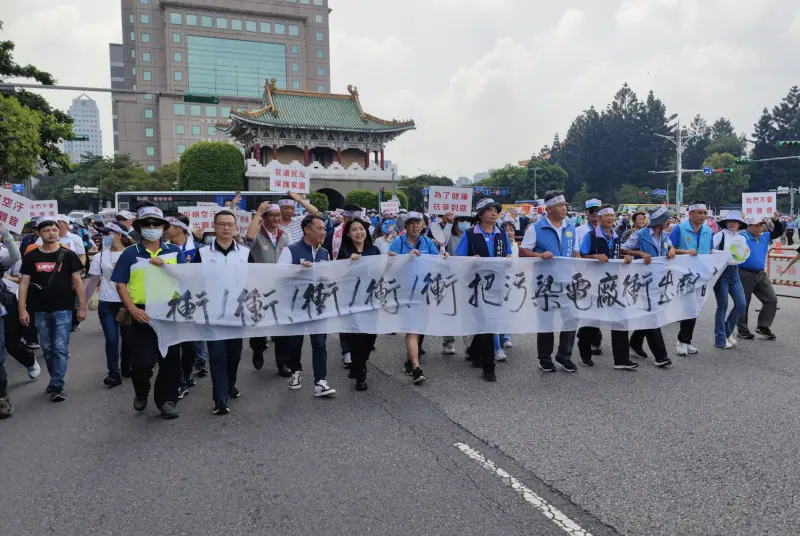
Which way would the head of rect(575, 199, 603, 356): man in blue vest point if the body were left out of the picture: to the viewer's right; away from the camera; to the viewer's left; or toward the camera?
toward the camera

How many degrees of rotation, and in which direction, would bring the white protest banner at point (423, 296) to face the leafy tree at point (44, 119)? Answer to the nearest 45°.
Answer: approximately 135° to its right

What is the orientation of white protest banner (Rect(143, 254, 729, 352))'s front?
toward the camera

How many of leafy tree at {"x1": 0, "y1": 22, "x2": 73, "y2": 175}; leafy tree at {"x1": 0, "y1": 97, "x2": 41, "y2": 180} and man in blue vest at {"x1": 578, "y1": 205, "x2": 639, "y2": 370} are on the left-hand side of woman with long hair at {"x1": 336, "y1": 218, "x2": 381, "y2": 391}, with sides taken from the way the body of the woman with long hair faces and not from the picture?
1

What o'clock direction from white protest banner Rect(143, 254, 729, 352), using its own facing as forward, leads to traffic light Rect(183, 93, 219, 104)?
The traffic light is roughly at 5 o'clock from the white protest banner.

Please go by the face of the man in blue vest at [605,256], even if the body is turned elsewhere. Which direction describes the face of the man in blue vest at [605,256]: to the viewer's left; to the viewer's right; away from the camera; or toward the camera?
toward the camera

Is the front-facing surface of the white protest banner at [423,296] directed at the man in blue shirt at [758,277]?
no

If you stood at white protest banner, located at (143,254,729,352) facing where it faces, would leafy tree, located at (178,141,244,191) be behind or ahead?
behind

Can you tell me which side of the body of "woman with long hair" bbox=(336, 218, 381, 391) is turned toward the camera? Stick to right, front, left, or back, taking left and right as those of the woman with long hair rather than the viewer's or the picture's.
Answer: front

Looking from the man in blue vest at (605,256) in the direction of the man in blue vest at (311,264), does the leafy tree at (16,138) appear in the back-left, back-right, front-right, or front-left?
front-right

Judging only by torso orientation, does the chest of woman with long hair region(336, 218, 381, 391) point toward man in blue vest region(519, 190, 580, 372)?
no
